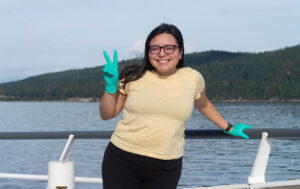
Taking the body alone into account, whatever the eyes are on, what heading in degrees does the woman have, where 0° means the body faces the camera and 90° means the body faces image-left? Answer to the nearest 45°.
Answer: approximately 0°
